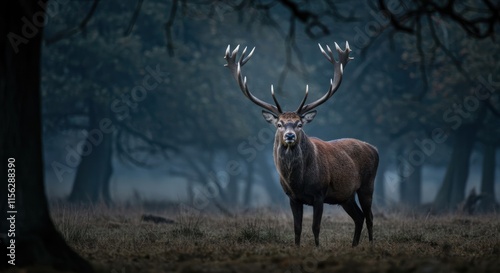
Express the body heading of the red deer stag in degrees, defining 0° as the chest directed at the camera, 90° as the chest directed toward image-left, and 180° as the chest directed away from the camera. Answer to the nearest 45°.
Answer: approximately 45°

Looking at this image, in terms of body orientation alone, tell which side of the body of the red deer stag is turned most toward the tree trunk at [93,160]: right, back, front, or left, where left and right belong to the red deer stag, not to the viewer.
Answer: right

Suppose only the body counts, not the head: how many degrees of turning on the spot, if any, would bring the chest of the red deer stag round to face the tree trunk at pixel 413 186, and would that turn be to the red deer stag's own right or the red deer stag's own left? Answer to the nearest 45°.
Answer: approximately 135° to the red deer stag's own right
